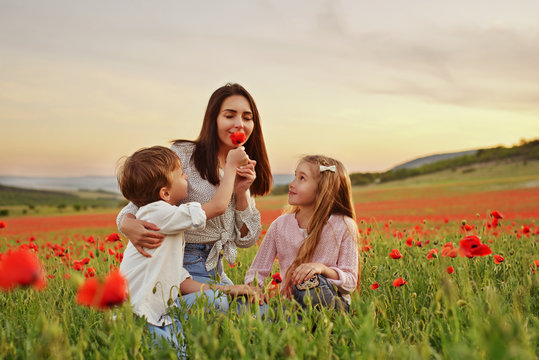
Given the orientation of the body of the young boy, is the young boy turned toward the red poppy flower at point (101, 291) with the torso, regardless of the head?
no

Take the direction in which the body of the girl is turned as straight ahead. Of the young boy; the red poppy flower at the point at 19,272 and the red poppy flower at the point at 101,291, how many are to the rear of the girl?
0

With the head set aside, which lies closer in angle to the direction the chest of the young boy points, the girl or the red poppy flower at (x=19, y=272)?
the girl

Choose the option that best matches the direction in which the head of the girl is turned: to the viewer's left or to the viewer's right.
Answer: to the viewer's left

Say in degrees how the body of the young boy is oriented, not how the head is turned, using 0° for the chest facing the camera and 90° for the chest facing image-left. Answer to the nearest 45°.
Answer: approximately 225°

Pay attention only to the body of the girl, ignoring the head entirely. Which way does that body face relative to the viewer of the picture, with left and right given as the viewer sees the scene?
facing the viewer and to the left of the viewer

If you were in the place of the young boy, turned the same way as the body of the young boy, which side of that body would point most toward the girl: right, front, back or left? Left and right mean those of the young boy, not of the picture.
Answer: front

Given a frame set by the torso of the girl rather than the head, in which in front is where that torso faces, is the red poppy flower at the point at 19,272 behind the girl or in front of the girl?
in front

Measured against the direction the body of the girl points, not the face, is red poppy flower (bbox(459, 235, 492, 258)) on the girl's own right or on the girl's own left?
on the girl's own left

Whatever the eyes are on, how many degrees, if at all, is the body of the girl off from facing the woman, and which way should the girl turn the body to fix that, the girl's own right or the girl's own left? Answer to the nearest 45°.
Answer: approximately 45° to the girl's own right

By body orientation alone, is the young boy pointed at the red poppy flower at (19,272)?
no

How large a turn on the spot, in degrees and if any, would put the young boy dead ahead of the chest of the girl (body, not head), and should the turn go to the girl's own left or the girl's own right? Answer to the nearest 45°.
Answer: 0° — they already face them

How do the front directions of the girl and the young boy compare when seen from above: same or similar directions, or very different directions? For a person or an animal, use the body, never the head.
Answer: very different directions
